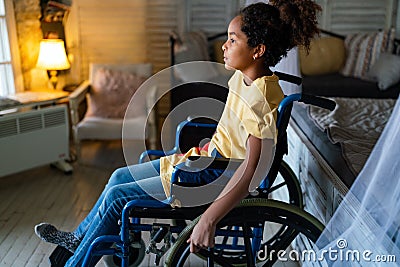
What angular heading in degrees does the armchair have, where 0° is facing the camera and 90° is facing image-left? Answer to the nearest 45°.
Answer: approximately 0°

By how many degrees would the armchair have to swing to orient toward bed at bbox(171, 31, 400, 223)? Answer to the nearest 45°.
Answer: approximately 45° to its left

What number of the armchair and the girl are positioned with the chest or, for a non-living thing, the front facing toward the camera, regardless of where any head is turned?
1

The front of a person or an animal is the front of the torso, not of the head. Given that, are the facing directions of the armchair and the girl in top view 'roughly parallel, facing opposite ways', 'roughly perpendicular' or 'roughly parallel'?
roughly perpendicular

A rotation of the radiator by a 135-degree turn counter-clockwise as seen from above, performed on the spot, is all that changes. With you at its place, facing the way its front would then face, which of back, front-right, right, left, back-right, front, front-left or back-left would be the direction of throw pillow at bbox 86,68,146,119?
front-right

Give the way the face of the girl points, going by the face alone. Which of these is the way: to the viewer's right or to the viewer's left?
to the viewer's left

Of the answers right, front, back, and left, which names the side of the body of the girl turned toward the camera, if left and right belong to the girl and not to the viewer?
left

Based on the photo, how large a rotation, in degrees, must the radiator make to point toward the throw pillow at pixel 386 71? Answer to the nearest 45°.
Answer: approximately 45° to its left

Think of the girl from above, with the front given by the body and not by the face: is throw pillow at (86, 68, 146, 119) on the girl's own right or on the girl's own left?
on the girl's own right

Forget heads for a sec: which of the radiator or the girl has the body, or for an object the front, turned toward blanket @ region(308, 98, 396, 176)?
the radiator

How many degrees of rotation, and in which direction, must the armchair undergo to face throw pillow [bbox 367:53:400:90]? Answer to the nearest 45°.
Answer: approximately 90° to its left
